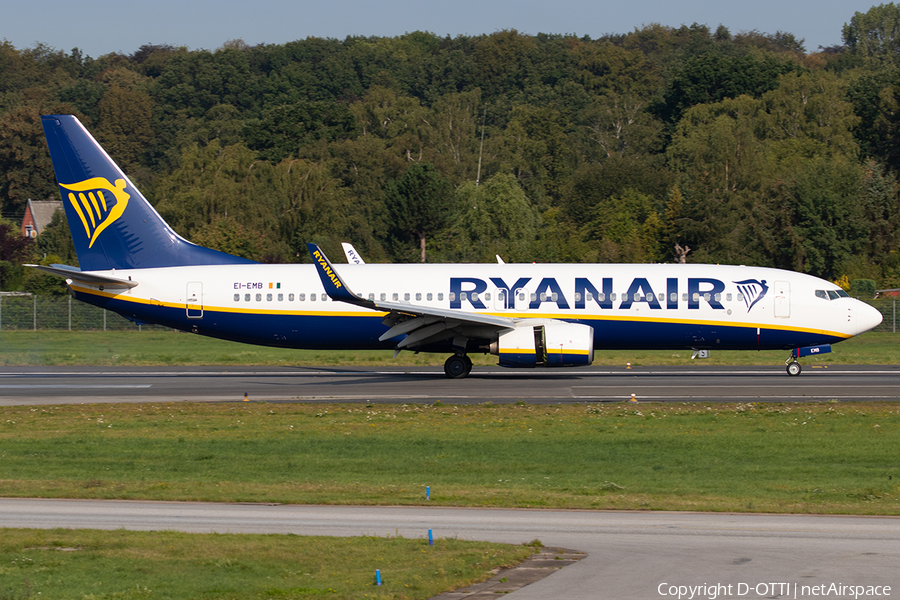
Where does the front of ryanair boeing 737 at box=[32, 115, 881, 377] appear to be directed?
to the viewer's right
